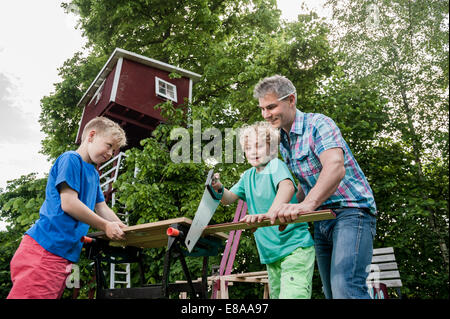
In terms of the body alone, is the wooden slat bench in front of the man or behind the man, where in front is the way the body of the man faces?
behind

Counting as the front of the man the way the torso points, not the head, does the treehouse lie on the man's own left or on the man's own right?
on the man's own right

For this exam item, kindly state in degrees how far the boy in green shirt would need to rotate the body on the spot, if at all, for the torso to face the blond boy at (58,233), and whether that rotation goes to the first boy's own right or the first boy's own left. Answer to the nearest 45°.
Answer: approximately 45° to the first boy's own right

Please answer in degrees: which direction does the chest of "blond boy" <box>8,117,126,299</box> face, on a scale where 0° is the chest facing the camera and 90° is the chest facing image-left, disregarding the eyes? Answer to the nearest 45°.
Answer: approximately 315°

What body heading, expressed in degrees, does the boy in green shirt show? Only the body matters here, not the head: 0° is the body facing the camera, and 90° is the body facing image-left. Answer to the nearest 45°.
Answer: approximately 45°
